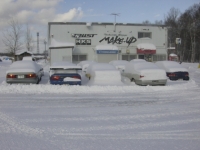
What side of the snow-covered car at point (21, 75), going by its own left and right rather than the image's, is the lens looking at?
back

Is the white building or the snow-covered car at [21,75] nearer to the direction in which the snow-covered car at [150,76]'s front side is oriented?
the white building

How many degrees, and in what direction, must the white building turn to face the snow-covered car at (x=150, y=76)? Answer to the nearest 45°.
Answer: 0° — it already faces it

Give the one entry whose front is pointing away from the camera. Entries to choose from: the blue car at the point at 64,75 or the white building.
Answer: the blue car

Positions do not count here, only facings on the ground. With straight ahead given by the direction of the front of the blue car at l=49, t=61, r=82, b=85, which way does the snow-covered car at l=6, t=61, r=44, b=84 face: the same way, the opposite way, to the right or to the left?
the same way

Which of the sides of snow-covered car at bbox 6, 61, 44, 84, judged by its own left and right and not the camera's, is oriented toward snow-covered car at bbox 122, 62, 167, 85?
right

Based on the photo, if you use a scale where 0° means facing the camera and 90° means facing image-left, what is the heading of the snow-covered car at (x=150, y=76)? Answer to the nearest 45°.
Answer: approximately 135°

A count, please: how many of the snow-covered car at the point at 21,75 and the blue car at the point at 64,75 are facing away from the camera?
2

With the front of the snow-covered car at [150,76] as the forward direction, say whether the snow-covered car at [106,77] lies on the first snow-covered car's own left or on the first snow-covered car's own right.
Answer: on the first snow-covered car's own left

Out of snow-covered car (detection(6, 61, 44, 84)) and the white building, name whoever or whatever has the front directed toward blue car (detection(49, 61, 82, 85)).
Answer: the white building

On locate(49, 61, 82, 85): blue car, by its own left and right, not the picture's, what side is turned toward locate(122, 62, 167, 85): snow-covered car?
right

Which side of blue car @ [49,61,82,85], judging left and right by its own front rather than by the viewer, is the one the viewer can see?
back

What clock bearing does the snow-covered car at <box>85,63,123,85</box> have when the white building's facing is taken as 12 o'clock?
The snow-covered car is roughly at 12 o'clock from the white building.

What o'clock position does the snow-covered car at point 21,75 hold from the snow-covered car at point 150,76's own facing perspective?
the snow-covered car at point 21,75 is roughly at 10 o'clock from the snow-covered car at point 150,76.

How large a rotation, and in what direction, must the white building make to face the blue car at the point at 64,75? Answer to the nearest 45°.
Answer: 0° — it already faces it

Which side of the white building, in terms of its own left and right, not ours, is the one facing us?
front

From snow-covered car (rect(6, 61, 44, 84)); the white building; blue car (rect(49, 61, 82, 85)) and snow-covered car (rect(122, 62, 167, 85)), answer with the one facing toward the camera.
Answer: the white building

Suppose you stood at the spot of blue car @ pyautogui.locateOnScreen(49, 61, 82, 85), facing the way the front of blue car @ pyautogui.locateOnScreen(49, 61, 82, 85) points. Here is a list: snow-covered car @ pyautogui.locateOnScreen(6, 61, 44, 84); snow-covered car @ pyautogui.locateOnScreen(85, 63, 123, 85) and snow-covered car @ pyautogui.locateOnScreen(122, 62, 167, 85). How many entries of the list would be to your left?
1
